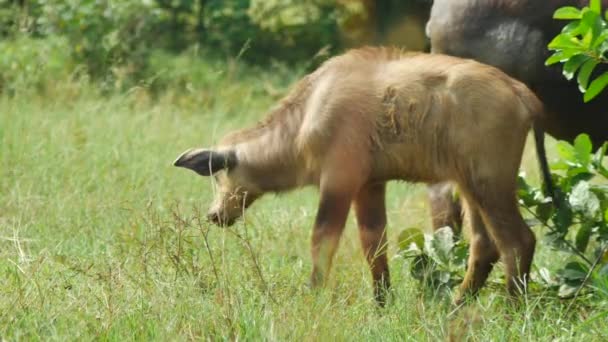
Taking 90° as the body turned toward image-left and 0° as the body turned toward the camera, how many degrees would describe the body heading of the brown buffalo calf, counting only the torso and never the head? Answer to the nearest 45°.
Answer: approximately 90°

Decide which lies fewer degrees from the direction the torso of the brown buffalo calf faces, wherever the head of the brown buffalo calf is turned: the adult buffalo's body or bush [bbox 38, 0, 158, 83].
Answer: the bush

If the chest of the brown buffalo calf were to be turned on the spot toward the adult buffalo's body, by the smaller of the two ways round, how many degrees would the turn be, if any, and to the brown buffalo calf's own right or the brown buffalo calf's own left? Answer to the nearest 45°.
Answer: approximately 135° to the brown buffalo calf's own right

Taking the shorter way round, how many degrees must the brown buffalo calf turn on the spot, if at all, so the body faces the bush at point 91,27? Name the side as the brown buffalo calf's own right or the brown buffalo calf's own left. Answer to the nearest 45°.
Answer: approximately 45° to the brown buffalo calf's own right
